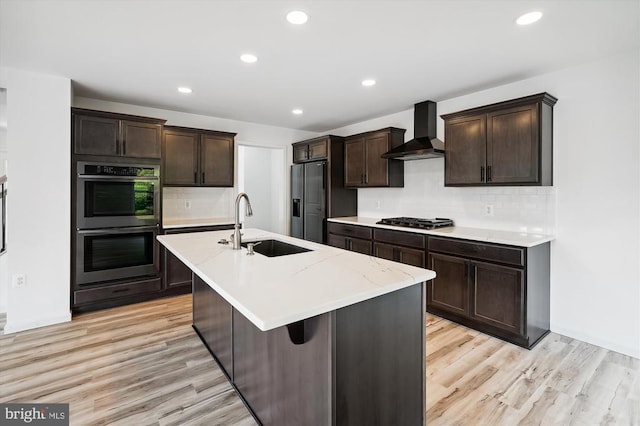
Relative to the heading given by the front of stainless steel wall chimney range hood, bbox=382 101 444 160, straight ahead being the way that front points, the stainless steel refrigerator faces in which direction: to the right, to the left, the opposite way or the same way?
the same way

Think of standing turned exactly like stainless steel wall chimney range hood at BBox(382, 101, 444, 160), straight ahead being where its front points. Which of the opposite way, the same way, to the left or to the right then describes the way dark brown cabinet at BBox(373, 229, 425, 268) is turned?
the same way

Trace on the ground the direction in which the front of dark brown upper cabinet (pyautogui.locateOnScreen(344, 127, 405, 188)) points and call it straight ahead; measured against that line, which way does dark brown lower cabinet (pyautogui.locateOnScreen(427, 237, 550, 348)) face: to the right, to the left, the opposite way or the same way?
the same way

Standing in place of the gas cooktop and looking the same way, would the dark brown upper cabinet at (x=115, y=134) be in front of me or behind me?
in front

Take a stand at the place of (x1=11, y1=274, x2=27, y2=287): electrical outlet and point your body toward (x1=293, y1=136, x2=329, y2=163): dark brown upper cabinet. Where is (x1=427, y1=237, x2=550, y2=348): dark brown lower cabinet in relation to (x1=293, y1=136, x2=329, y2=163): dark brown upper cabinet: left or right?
right

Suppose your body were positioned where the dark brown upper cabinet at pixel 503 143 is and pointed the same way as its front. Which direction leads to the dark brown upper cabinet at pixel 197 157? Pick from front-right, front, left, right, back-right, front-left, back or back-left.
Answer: front-right

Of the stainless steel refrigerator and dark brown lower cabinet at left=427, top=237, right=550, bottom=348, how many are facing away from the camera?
0

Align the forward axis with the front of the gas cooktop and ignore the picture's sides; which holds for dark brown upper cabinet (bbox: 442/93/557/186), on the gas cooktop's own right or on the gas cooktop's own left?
on the gas cooktop's own left

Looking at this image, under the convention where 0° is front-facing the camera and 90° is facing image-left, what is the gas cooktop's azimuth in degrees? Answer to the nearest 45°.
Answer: approximately 45°

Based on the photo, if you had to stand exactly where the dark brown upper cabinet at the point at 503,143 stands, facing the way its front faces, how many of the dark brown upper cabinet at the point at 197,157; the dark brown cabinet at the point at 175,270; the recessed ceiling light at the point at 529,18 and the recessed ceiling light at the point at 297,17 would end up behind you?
0

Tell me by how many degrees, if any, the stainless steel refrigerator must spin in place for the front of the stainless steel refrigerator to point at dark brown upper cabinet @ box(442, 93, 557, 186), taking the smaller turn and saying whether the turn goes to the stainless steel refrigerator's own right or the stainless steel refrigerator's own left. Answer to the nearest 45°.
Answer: approximately 90° to the stainless steel refrigerator's own left

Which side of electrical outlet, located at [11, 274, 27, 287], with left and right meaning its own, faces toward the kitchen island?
front

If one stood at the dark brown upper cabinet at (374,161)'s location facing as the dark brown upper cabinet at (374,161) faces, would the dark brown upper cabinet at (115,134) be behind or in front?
in front

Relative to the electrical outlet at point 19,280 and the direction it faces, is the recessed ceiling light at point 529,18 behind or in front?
in front

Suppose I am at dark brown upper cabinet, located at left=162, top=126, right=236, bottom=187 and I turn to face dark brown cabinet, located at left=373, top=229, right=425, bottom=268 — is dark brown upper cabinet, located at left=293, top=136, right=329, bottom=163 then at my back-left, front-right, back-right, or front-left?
front-left

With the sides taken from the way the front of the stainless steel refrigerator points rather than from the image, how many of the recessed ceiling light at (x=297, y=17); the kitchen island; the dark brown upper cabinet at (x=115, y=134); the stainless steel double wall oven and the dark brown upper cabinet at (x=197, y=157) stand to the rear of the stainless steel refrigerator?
0

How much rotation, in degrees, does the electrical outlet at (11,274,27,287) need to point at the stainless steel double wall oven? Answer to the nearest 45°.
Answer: approximately 90° to its left
